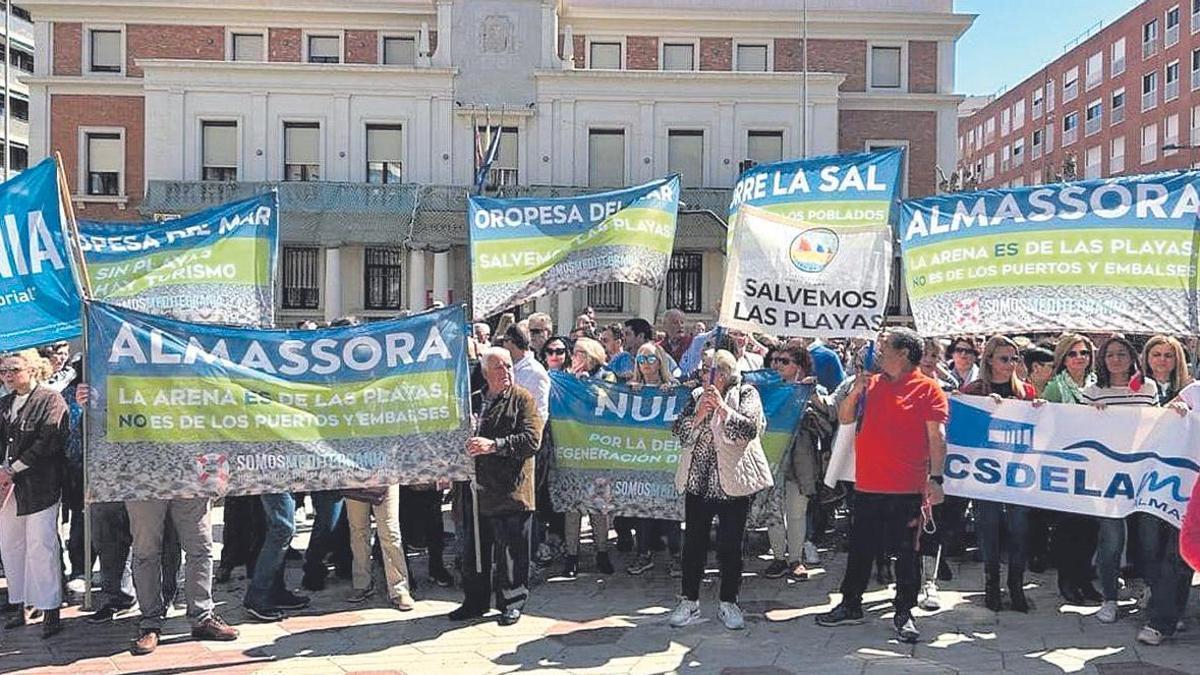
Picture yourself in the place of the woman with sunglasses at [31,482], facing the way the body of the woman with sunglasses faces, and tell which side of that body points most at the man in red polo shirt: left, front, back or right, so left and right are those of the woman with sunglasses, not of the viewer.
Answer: left

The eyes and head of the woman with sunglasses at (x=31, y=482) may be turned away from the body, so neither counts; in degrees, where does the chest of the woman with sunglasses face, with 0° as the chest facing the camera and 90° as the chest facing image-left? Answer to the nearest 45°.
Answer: approximately 45°

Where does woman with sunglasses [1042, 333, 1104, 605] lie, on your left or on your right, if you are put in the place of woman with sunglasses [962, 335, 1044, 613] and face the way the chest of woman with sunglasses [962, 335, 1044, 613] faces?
on your left

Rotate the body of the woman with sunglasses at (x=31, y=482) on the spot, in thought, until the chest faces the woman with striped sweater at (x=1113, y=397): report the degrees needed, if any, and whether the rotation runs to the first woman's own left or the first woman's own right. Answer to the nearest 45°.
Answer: approximately 90° to the first woman's own left

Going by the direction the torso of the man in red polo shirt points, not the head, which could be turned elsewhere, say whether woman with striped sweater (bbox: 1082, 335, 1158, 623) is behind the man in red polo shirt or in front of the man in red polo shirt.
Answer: behind

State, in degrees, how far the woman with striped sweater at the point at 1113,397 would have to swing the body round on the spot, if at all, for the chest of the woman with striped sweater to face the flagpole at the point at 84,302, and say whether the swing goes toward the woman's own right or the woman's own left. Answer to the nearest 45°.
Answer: approximately 45° to the woman's own right

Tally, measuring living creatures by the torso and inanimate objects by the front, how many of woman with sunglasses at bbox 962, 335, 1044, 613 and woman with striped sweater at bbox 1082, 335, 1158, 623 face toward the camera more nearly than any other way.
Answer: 2

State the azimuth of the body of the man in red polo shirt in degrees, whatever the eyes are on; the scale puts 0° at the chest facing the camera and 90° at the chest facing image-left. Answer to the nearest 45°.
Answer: approximately 45°
